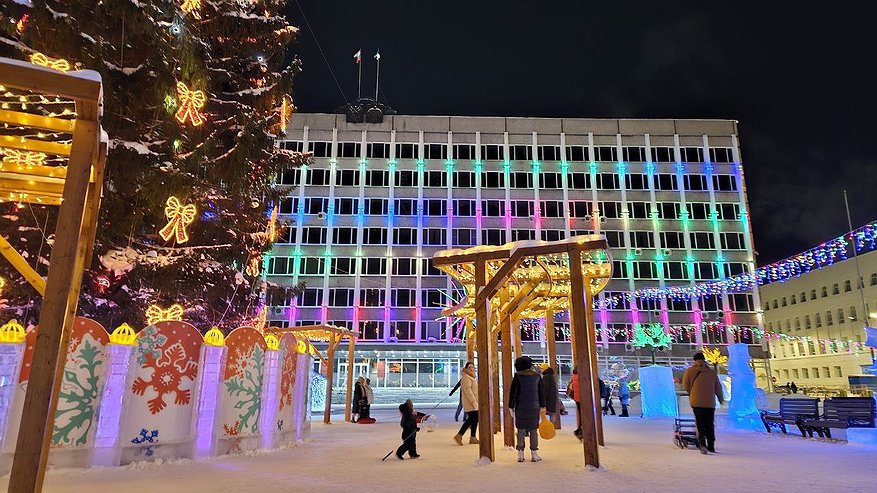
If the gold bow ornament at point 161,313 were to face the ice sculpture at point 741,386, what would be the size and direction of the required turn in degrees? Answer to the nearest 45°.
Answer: approximately 90° to its left

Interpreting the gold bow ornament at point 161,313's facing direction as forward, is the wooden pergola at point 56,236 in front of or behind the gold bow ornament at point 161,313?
in front

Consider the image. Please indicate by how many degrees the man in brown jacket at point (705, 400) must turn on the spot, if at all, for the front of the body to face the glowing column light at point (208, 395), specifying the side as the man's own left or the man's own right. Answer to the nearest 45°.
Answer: approximately 135° to the man's own left

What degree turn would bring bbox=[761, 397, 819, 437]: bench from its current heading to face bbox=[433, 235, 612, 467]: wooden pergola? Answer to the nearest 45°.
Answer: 0° — it already faces it

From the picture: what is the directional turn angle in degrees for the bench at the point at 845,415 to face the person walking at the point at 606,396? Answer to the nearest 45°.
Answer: approximately 90° to its right

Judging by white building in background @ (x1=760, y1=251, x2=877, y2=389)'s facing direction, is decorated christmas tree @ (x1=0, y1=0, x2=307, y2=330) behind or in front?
in front

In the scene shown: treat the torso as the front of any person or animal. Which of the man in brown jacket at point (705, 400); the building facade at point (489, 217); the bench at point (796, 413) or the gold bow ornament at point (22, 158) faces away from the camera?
the man in brown jacket

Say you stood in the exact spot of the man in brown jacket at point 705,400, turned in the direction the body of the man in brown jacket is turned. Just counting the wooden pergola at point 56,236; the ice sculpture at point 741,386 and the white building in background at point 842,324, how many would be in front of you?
2

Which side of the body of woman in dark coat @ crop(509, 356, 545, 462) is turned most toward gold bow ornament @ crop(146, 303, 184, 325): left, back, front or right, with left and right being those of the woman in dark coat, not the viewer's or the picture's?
left

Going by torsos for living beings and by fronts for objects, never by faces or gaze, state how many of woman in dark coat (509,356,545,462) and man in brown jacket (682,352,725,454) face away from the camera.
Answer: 2

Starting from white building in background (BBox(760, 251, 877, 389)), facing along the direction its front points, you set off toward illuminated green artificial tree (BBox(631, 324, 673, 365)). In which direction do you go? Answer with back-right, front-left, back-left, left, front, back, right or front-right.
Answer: front

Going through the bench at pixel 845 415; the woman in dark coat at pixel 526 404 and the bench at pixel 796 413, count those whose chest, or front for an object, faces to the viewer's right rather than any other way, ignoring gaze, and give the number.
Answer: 0

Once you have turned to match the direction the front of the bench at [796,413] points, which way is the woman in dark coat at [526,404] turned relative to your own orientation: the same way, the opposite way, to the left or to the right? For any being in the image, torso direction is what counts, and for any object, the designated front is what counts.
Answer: to the right

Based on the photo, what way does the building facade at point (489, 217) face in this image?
toward the camera
